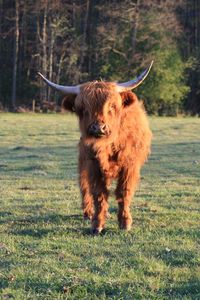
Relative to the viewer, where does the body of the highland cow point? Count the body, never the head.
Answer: toward the camera
